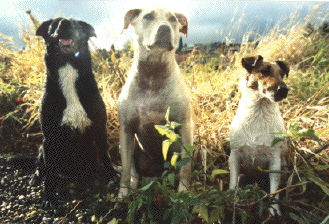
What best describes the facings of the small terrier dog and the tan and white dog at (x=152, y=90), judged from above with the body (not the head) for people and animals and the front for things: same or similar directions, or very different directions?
same or similar directions

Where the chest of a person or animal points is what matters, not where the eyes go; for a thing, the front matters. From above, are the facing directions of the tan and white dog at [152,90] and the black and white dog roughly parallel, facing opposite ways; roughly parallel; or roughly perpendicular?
roughly parallel

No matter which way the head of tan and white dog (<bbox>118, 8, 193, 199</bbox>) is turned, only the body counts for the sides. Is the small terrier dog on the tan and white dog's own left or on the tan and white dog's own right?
on the tan and white dog's own left

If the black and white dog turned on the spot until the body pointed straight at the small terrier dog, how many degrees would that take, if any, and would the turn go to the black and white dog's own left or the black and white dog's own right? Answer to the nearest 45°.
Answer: approximately 45° to the black and white dog's own left

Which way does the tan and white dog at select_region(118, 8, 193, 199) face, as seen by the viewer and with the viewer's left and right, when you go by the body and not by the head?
facing the viewer

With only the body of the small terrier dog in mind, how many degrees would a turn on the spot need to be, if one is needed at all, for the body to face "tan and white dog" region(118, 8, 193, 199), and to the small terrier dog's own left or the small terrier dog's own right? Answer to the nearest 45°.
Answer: approximately 90° to the small terrier dog's own right

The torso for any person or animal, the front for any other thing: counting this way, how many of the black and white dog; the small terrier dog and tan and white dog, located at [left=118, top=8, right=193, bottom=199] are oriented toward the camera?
3

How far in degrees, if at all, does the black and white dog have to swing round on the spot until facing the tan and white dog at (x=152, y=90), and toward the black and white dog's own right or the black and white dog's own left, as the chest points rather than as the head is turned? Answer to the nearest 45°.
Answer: approximately 45° to the black and white dog's own left

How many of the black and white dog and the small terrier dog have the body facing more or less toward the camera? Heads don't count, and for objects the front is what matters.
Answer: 2

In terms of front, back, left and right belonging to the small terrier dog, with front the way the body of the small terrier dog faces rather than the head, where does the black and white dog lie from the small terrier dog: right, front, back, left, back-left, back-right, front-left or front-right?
right
